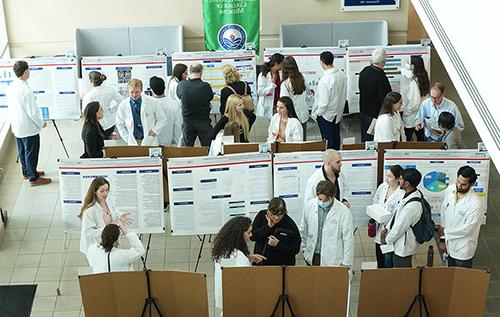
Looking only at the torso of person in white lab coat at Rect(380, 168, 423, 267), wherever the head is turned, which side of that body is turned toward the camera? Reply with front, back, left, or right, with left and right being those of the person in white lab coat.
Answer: left

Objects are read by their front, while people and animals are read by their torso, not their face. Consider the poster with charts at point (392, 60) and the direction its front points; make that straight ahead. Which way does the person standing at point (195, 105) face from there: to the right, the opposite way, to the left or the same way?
the opposite way

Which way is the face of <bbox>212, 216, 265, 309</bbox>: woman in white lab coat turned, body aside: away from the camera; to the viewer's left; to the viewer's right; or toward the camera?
to the viewer's right

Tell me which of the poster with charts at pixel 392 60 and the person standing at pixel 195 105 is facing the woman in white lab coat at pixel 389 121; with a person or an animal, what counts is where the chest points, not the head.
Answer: the poster with charts

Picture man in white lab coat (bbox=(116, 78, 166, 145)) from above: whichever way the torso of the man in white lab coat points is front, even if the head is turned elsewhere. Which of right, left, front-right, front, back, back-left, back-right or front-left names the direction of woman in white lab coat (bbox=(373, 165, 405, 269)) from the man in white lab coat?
front-left

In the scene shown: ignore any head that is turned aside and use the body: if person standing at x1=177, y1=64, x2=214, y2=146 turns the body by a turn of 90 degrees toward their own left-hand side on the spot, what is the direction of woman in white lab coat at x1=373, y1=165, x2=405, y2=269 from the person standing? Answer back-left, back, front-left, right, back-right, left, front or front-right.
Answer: back-left

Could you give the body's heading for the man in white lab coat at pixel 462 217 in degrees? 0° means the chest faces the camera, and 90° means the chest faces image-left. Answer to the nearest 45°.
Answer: approximately 45°

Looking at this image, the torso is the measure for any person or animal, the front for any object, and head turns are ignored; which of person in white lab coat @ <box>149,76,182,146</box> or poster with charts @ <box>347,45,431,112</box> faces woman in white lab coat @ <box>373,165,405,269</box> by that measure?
the poster with charts
